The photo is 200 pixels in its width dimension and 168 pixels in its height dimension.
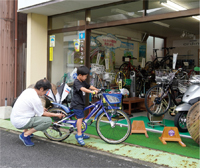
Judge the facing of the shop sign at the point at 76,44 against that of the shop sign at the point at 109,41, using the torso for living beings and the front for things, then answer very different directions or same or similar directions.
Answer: same or similar directions

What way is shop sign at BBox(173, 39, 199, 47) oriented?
toward the camera

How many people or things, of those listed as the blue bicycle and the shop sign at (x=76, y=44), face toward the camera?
1

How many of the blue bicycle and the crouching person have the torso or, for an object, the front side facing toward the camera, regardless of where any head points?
0

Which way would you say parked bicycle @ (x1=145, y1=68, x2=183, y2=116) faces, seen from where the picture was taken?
facing the viewer and to the left of the viewer

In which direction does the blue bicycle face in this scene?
to the viewer's right

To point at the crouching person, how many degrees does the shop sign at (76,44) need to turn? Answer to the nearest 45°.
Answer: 0° — it already faces them

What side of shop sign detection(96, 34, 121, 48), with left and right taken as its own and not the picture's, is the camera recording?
front

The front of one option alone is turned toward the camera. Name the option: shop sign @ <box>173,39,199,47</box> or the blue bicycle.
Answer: the shop sign

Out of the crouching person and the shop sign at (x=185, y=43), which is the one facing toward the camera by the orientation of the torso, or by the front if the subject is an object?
the shop sign

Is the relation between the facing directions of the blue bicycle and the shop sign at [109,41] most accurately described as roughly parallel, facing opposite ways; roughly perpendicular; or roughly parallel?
roughly perpendicular

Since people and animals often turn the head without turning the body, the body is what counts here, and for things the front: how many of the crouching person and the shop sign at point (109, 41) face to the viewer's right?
1
